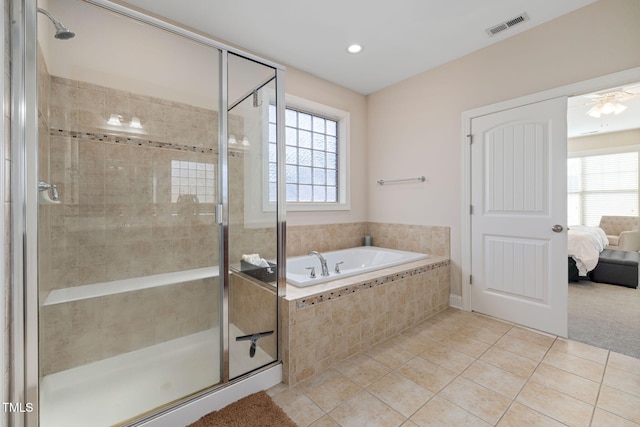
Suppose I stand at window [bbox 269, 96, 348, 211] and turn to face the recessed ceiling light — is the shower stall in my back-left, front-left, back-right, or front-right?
front-right

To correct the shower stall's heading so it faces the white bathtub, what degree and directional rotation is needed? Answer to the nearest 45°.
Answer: approximately 45° to its left

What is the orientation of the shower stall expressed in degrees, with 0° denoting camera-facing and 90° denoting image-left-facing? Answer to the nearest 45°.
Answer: approximately 315°

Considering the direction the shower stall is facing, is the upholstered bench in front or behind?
in front

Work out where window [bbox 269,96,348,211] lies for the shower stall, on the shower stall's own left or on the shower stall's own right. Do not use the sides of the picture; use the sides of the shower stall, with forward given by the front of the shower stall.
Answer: on the shower stall's own left

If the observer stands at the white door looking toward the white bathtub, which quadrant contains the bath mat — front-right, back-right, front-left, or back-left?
front-left

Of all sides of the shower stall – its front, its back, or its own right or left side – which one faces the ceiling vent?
left

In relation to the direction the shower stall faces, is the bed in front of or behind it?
in front

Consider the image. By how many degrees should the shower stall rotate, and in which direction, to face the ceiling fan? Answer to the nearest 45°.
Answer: approximately 45° to its left

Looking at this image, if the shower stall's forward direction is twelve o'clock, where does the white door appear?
The white door is roughly at 11 o'clock from the shower stall.

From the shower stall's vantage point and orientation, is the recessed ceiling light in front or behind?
in front

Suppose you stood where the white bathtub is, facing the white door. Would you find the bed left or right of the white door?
left
